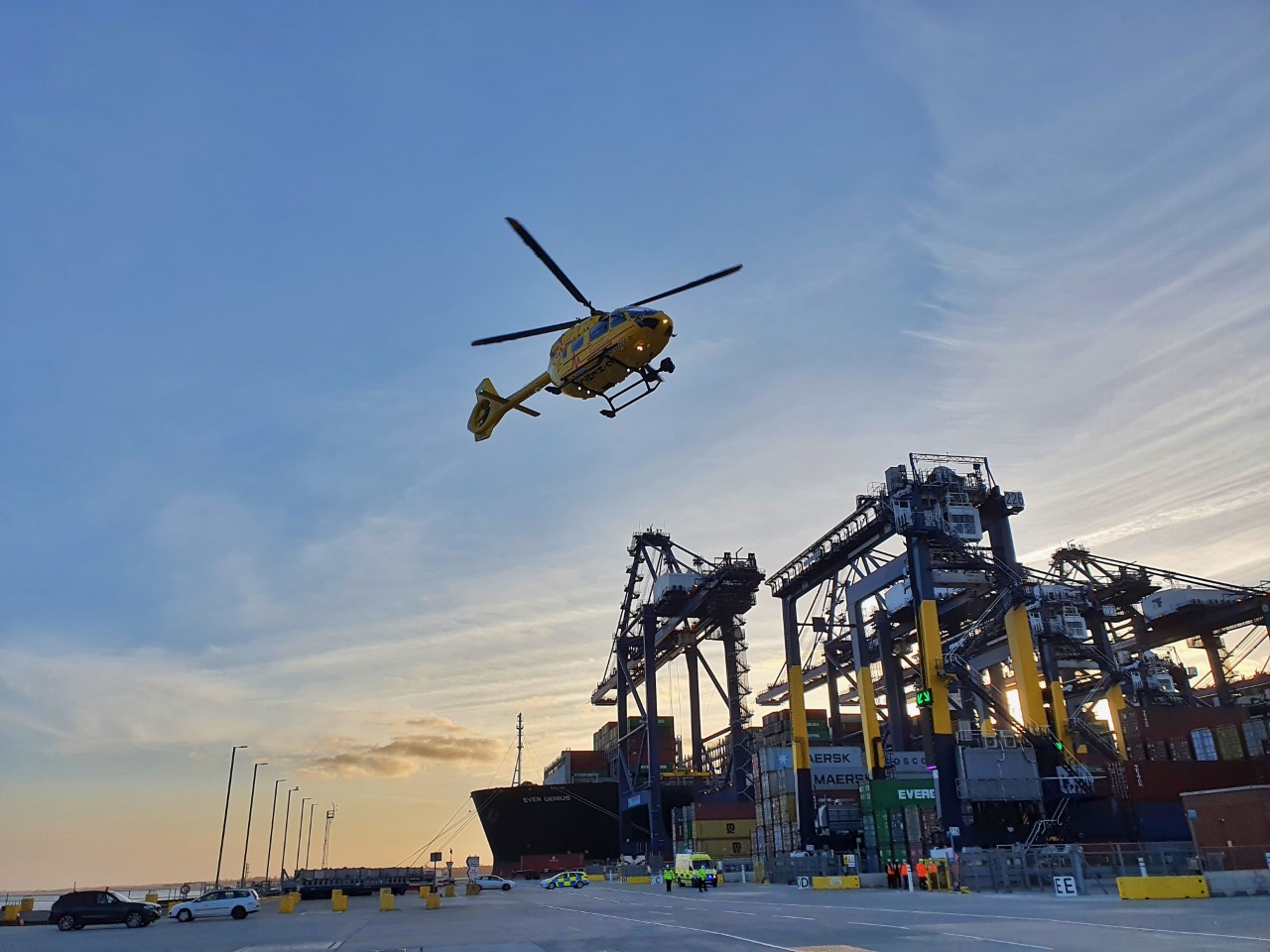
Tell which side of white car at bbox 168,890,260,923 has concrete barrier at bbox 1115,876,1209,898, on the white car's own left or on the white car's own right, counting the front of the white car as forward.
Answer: on the white car's own left

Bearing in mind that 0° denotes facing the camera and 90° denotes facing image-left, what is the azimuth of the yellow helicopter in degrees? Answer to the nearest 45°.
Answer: approximately 315°

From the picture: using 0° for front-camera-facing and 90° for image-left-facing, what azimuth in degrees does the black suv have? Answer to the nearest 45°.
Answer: approximately 270°

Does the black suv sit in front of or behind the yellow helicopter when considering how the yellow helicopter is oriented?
behind

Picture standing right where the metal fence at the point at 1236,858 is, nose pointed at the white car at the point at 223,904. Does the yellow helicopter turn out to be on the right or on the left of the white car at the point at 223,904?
left

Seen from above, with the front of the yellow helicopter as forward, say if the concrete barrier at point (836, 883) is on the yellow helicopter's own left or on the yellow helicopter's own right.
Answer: on the yellow helicopter's own left
